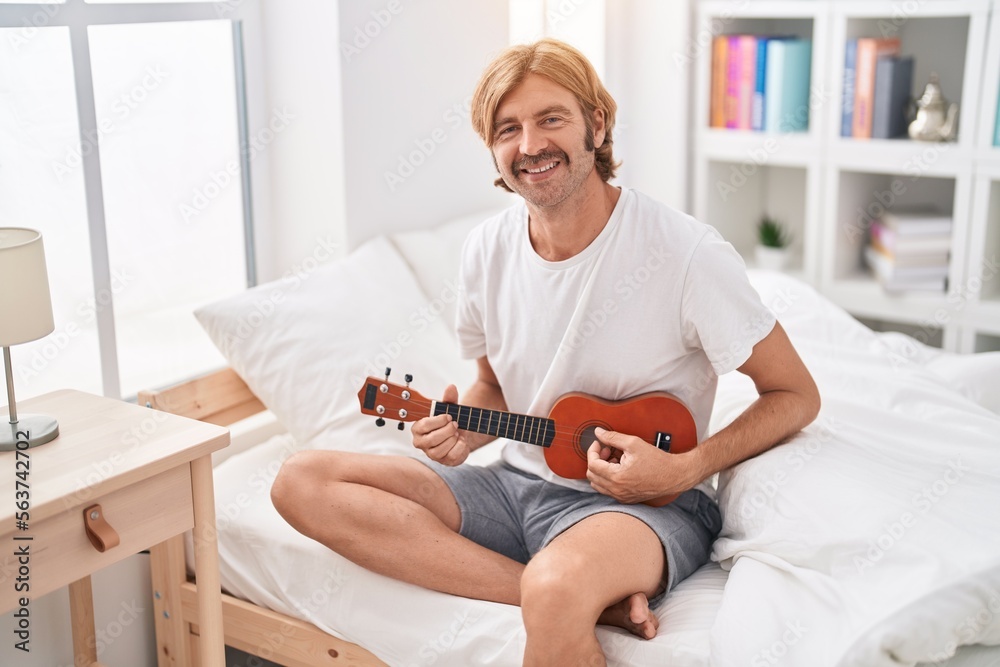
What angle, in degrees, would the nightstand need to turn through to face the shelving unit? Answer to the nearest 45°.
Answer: approximately 90° to its left

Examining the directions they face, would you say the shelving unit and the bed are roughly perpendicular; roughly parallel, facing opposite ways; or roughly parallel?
roughly perpendicular

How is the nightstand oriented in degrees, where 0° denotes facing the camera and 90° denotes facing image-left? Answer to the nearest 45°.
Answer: approximately 315°

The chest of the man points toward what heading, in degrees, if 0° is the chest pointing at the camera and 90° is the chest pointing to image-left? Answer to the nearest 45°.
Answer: approximately 45°

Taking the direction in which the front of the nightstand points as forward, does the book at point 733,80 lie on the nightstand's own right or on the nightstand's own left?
on the nightstand's own left

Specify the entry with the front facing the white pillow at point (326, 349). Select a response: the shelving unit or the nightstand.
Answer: the shelving unit

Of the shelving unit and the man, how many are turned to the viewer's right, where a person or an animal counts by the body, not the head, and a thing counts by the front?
0

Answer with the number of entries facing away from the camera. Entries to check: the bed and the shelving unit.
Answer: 0

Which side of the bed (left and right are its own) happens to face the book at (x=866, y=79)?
left

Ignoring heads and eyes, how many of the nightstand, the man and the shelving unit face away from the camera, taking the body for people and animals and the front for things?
0

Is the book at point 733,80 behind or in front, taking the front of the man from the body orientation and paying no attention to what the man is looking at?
behind

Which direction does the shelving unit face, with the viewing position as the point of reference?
facing the viewer and to the left of the viewer

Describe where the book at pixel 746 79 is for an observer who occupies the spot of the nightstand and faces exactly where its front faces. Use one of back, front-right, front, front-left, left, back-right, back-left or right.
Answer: left

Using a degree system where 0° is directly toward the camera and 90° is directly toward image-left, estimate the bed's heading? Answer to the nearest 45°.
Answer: approximately 315°
